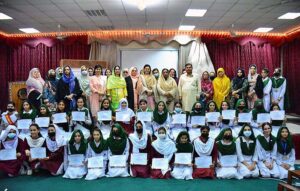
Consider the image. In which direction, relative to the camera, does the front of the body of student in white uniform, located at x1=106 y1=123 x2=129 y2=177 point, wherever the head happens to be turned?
toward the camera

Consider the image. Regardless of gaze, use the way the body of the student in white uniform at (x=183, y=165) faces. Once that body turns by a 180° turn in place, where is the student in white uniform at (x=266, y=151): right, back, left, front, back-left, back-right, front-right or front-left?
right

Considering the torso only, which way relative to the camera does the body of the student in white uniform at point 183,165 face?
toward the camera

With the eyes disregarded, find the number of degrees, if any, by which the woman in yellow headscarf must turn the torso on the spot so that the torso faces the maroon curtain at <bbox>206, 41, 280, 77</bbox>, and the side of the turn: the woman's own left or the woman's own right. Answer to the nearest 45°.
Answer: approximately 180°

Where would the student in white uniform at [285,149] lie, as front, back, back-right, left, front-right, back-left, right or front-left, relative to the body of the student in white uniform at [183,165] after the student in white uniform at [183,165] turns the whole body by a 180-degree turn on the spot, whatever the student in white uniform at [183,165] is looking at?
right

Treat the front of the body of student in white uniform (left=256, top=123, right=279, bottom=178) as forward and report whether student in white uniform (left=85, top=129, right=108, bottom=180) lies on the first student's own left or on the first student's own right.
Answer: on the first student's own right

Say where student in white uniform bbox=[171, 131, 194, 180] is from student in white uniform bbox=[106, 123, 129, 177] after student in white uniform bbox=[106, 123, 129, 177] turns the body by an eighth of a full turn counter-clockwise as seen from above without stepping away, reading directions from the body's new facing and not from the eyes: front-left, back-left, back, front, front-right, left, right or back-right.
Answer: front-left

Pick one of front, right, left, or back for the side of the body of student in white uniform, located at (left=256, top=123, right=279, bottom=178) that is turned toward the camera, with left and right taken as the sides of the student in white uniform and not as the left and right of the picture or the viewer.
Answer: front

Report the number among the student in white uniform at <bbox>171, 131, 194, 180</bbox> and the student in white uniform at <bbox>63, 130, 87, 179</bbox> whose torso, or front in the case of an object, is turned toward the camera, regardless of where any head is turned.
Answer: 2

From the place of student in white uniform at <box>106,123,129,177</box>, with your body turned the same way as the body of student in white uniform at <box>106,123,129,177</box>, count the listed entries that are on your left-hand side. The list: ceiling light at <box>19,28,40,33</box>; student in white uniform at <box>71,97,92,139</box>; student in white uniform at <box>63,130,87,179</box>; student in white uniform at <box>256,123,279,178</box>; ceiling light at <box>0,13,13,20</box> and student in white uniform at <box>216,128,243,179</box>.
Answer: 2

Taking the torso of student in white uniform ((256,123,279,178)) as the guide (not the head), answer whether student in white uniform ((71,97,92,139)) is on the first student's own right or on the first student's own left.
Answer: on the first student's own right

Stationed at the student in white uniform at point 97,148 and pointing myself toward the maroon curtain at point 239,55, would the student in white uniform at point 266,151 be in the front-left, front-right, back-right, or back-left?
front-right

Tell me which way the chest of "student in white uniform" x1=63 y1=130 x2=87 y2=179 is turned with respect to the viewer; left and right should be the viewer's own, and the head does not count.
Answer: facing the viewer
